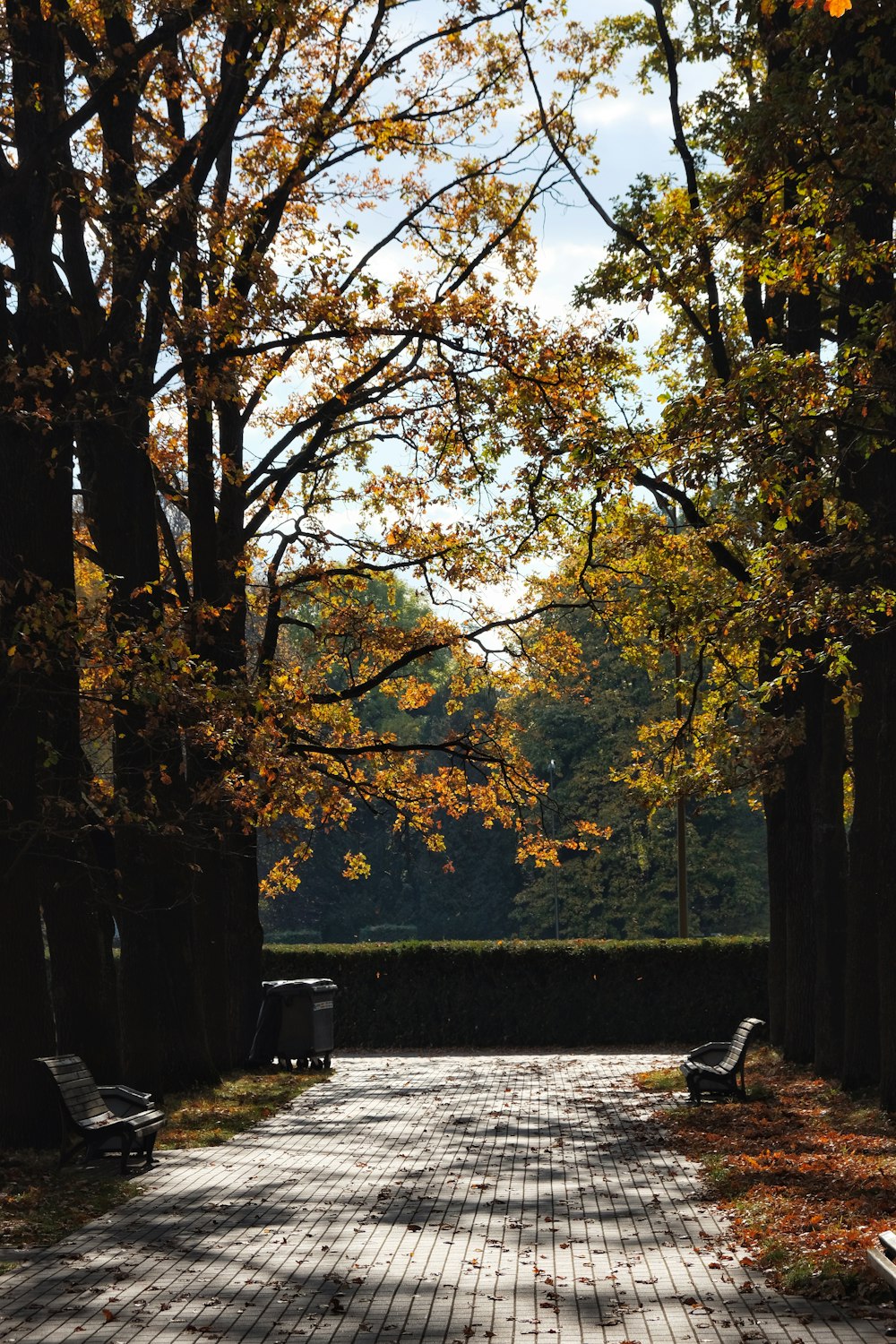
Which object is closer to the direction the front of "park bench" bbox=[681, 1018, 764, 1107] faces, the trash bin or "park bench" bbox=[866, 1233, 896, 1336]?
the trash bin

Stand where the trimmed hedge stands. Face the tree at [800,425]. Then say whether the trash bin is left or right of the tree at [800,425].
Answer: right

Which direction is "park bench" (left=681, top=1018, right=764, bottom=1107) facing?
to the viewer's left

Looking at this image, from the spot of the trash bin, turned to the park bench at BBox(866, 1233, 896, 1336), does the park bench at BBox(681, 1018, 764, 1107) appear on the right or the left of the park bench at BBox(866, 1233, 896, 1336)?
left

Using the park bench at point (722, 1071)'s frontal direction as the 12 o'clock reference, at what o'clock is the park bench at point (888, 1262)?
the park bench at point (888, 1262) is roughly at 9 o'clock from the park bench at point (722, 1071).

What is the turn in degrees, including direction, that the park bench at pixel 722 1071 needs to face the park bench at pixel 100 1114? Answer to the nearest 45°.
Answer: approximately 45° to its left
